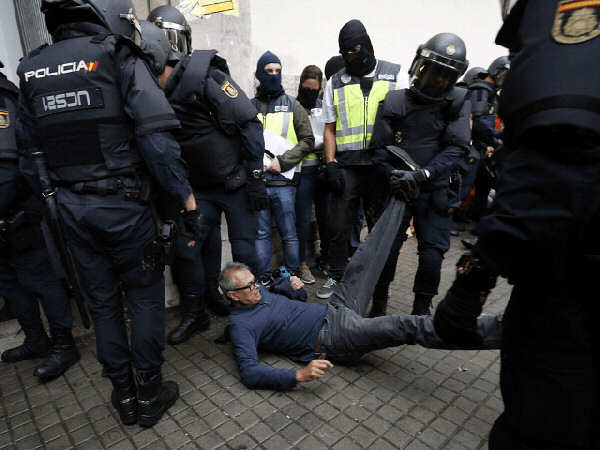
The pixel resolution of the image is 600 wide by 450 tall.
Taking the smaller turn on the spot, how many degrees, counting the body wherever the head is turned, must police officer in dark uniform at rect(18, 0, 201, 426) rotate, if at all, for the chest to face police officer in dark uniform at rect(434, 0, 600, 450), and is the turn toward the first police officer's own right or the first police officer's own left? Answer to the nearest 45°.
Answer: approximately 90° to the first police officer's own right

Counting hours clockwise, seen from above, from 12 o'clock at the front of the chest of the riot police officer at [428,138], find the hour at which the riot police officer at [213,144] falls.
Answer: the riot police officer at [213,144] is roughly at 1 o'clock from the riot police officer at [428,138].

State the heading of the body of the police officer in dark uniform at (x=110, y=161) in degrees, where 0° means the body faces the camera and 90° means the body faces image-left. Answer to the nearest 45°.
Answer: approximately 225°
